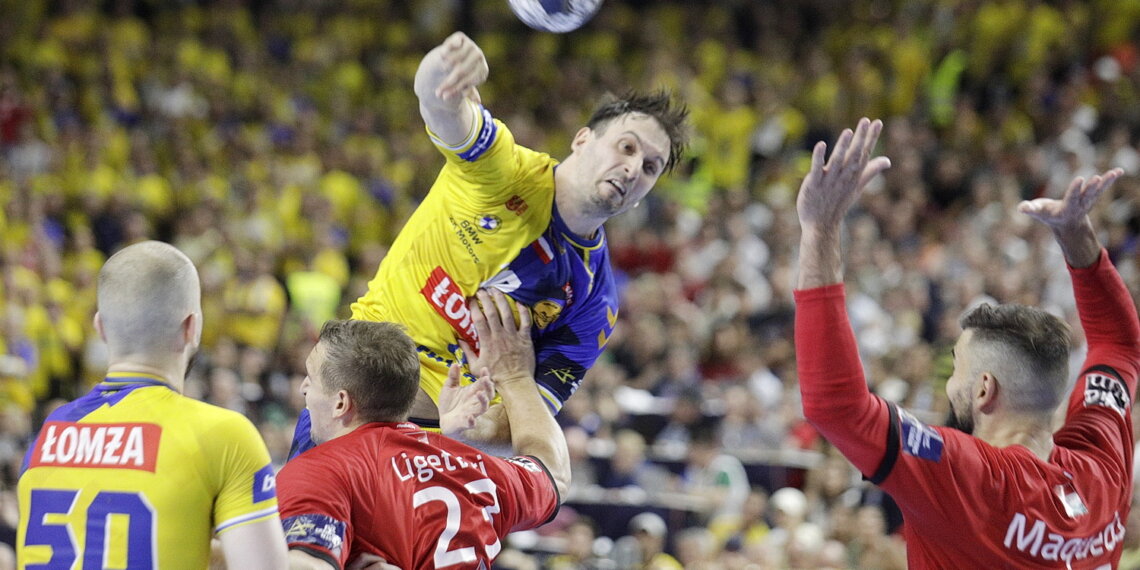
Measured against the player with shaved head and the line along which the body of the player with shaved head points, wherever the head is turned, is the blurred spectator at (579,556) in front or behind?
in front

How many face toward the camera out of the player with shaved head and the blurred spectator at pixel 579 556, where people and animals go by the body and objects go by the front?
1

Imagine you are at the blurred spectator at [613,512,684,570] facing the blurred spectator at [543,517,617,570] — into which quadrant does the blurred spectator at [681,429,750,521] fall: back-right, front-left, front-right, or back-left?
back-right

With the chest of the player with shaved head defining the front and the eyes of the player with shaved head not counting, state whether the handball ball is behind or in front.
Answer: in front

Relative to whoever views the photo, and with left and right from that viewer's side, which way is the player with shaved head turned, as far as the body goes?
facing away from the viewer and to the right of the viewer

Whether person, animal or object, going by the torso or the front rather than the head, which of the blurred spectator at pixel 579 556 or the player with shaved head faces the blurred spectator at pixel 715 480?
the player with shaved head

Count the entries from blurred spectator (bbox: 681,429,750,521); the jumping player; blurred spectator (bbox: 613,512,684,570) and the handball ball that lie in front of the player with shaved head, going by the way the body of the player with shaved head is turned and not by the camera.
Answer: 4

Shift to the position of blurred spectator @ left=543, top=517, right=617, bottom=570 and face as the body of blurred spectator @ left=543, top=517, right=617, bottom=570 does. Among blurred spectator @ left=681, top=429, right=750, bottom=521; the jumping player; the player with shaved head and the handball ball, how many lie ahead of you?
3

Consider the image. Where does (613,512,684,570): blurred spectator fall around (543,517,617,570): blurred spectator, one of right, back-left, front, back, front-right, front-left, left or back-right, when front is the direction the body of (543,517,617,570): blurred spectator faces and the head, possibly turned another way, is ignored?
left

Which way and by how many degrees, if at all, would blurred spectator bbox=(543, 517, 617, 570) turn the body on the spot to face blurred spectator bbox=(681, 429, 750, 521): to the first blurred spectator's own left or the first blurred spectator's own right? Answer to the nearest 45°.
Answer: approximately 135° to the first blurred spectator's own left

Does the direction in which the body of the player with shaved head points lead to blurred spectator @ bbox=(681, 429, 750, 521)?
yes

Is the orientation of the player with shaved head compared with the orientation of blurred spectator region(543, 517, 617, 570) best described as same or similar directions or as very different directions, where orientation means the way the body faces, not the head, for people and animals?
very different directions

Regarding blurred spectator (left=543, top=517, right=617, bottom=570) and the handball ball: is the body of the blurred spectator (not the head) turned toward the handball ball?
yes

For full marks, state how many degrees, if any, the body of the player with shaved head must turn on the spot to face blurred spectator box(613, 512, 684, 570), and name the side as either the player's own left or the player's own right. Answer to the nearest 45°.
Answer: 0° — they already face them

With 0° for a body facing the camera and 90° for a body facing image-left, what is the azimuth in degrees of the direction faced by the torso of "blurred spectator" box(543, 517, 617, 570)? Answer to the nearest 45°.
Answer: approximately 0°
